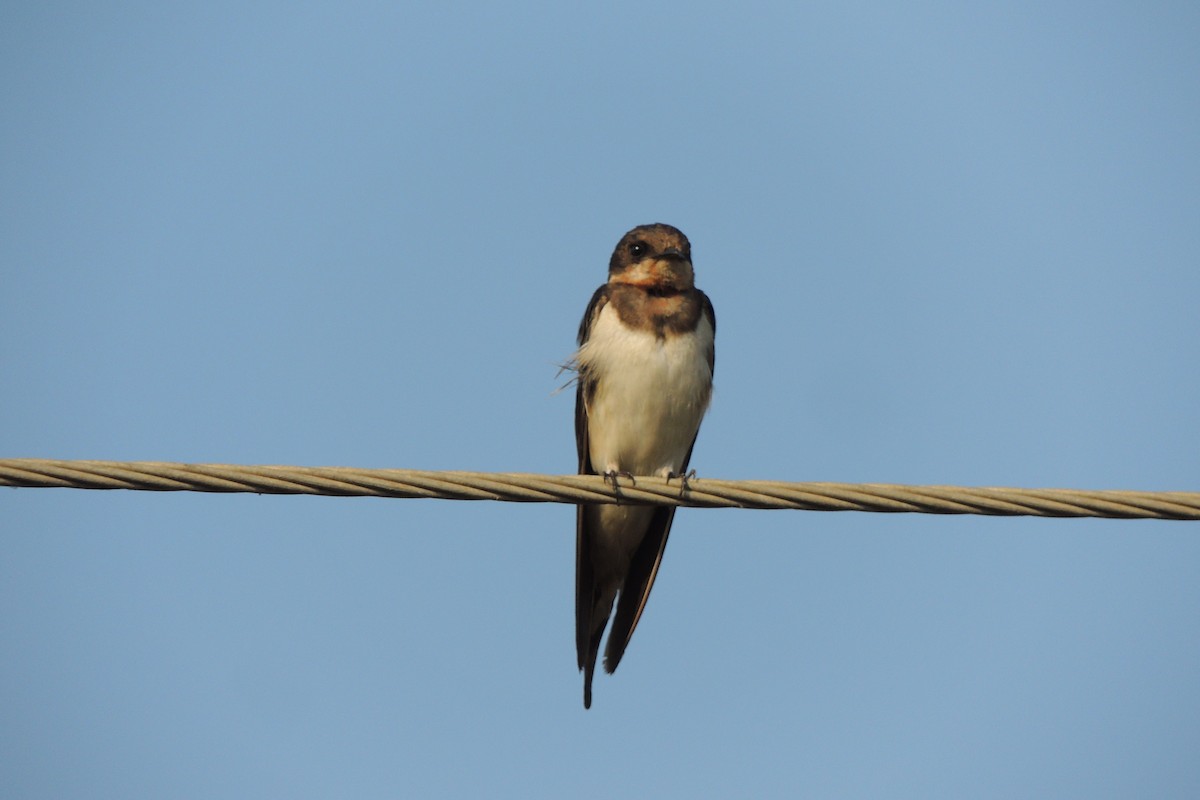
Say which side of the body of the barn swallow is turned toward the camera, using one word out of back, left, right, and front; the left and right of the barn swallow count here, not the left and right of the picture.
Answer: front
